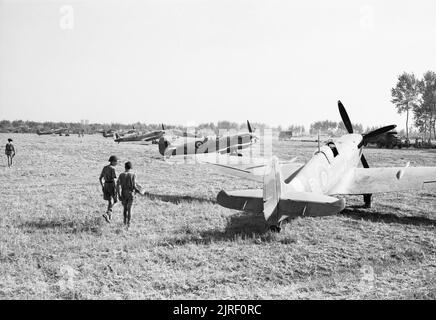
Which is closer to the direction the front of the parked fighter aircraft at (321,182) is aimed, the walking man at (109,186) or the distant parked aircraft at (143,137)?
the distant parked aircraft

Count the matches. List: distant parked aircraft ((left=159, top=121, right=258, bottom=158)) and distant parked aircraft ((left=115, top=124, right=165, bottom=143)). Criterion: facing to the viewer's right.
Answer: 2

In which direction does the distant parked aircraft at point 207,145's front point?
to the viewer's right

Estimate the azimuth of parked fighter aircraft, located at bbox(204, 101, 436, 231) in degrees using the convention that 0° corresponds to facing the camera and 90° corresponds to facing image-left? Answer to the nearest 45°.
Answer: approximately 225°

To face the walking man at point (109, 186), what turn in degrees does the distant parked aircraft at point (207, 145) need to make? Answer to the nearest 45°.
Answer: approximately 90° to its right

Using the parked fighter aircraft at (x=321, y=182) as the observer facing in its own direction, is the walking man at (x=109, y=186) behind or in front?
behind
